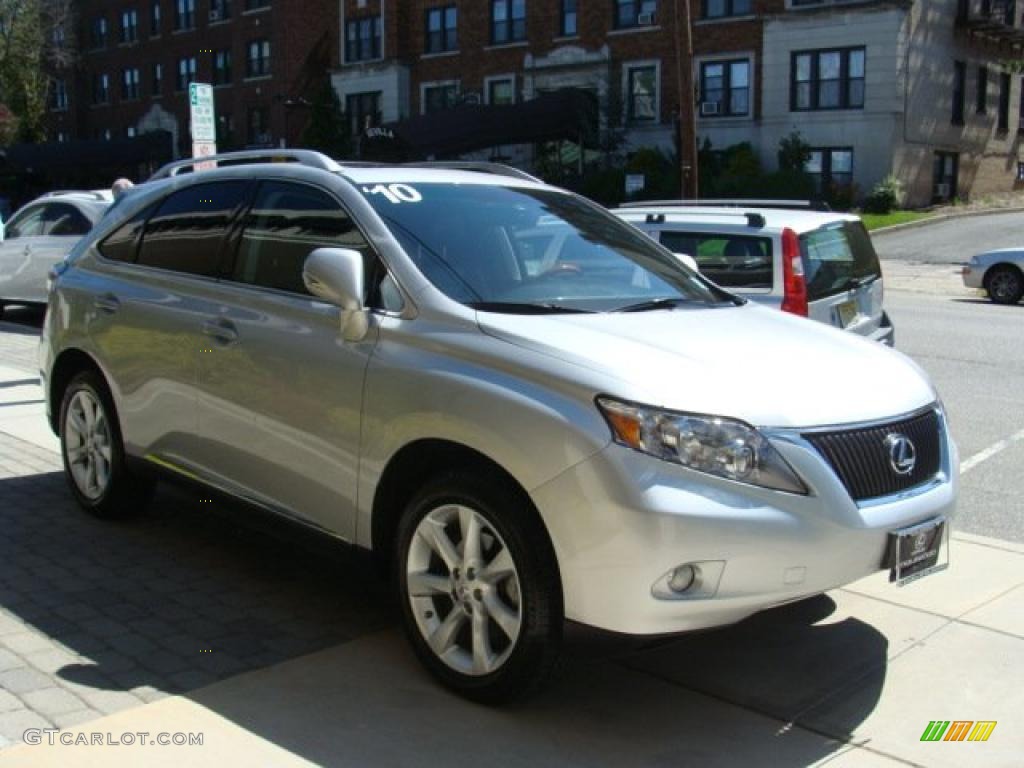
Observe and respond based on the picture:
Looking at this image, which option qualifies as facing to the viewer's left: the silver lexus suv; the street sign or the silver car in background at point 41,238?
the silver car in background

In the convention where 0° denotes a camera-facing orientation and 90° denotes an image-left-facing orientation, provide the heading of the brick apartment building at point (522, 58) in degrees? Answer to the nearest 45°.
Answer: approximately 45°

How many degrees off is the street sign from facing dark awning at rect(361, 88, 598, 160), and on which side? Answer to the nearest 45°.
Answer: approximately 180°

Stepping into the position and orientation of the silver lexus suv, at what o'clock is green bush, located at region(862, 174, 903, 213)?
The green bush is roughly at 8 o'clock from the silver lexus suv.

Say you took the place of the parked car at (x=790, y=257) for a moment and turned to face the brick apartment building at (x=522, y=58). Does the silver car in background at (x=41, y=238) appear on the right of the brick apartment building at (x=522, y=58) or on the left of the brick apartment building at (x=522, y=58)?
left

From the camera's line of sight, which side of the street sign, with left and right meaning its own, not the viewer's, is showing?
front

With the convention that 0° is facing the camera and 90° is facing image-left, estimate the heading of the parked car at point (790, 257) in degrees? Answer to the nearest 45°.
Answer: approximately 135°

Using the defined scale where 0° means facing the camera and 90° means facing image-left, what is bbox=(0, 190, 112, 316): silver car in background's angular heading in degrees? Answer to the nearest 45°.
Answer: approximately 90°

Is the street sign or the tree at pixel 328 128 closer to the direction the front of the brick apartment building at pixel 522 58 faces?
the street sign

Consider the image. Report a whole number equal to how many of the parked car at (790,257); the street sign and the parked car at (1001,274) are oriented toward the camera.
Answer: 1

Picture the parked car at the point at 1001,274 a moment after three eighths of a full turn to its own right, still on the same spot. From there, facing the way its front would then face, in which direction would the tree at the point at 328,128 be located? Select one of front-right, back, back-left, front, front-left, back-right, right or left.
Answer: left

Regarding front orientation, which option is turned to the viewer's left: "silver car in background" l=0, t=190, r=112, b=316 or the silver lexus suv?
the silver car in background

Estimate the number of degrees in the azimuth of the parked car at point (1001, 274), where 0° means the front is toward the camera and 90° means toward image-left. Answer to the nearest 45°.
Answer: approximately 90°

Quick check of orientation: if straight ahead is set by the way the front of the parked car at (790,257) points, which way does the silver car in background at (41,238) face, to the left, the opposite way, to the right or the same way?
to the left

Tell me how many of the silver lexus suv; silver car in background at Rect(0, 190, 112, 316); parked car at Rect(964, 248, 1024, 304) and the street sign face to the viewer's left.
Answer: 2

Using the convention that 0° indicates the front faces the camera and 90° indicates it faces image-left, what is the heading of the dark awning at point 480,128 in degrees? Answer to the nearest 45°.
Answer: approximately 45°

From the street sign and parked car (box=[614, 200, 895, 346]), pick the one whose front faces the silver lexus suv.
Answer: the street sign

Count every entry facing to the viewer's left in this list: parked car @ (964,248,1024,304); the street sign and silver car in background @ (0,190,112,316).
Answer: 2

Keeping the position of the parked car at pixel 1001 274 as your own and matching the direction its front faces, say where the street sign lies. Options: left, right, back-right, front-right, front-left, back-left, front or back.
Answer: front-left
